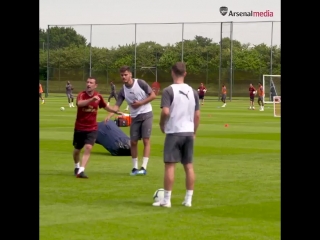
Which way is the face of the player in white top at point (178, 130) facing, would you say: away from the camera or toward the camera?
away from the camera

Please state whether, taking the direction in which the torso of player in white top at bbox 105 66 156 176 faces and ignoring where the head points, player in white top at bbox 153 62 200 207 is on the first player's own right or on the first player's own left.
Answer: on the first player's own left

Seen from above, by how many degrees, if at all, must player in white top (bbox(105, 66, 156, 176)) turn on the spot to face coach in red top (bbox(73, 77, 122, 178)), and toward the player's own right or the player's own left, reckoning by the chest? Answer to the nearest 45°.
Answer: approximately 45° to the player's own right

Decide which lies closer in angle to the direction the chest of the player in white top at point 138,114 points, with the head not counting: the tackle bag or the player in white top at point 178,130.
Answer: the player in white top

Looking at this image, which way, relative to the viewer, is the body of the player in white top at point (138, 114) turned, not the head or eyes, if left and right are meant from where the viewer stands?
facing the viewer and to the left of the viewer

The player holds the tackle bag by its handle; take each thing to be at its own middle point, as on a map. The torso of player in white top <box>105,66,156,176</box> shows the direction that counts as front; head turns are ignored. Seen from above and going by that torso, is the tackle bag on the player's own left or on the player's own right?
on the player's own right

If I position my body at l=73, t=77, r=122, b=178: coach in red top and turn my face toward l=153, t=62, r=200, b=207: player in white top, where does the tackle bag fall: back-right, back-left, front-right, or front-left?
back-left

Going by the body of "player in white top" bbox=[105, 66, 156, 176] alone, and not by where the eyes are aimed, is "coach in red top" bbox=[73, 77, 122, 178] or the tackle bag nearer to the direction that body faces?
the coach in red top
